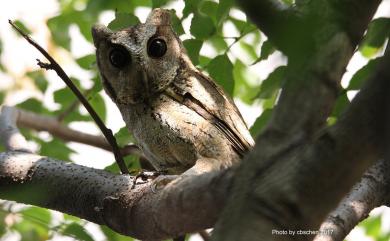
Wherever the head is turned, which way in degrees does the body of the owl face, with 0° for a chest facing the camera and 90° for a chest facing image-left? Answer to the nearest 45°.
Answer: approximately 45°

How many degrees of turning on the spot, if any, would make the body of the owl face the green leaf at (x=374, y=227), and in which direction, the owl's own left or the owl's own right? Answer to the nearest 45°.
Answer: approximately 180°

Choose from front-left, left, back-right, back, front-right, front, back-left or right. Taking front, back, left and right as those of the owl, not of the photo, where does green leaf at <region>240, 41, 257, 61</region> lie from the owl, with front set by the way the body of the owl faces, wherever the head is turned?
back

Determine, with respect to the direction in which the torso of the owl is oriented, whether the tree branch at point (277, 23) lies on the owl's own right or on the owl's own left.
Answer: on the owl's own left

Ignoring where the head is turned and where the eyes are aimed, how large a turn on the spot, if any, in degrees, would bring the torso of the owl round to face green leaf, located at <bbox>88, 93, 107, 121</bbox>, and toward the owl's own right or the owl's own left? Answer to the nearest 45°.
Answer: approximately 90° to the owl's own right

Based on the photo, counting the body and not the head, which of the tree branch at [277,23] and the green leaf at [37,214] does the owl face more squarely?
the green leaf

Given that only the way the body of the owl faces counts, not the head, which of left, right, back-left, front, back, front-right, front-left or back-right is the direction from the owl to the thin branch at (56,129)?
right
